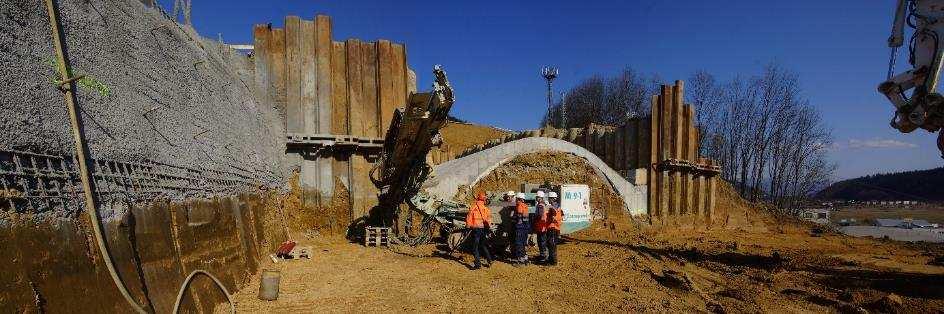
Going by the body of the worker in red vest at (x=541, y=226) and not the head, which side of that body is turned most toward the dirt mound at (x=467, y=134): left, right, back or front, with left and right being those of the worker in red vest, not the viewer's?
right

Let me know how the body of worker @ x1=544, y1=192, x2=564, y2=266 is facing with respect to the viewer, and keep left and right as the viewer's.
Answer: facing to the left of the viewer

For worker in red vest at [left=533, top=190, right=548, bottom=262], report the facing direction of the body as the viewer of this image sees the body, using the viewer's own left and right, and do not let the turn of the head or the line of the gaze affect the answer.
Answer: facing to the left of the viewer
